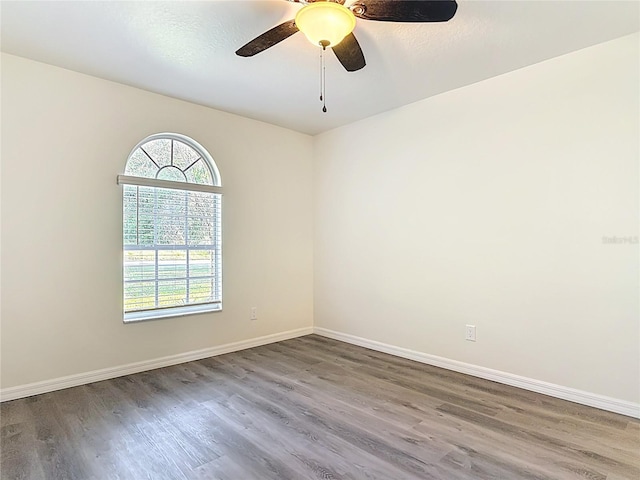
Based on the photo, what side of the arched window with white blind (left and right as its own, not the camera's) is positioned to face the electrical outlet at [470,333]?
front

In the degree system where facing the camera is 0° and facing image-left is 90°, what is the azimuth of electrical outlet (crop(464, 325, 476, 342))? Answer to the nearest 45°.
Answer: approximately 45°

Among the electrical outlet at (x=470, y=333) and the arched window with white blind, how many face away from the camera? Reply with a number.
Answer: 0

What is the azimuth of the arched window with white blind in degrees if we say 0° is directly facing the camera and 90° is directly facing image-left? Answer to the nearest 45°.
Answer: approximately 315°

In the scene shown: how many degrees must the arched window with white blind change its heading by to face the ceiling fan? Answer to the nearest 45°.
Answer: approximately 45° to its right
